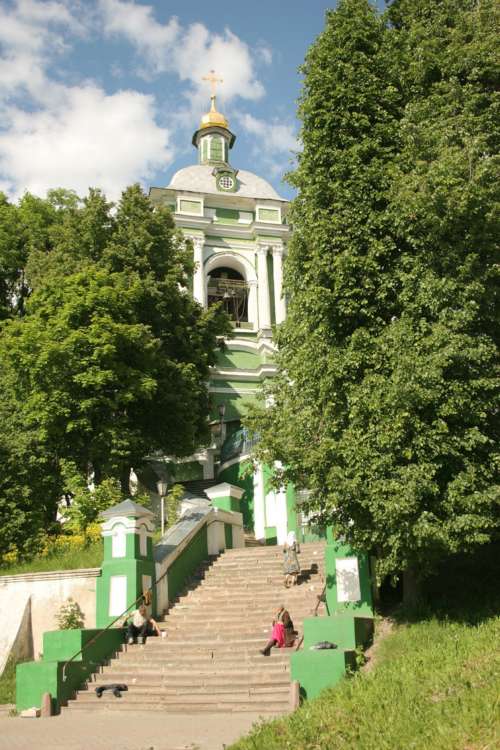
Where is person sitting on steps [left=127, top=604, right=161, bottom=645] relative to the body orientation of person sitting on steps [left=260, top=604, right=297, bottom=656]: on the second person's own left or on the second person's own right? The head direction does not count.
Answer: on the second person's own right

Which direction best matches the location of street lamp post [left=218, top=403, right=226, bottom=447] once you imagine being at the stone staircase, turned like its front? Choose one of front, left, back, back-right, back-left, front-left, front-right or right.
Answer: back

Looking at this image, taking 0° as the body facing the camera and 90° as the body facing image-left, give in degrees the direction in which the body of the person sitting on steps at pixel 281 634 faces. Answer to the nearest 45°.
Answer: approximately 45°

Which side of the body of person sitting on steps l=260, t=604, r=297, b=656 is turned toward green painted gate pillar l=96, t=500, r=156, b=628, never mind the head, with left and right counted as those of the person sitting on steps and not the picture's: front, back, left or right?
front

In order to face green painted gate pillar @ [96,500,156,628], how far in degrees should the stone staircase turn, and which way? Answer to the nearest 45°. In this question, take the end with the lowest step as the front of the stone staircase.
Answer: approximately 135° to its right

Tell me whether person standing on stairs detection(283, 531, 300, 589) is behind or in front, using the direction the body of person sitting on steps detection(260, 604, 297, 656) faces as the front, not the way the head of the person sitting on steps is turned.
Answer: behind

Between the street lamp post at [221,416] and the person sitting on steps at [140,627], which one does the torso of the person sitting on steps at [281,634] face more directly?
the person sitting on steps

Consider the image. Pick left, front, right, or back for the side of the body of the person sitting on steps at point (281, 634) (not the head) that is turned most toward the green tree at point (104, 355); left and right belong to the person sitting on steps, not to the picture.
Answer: right
